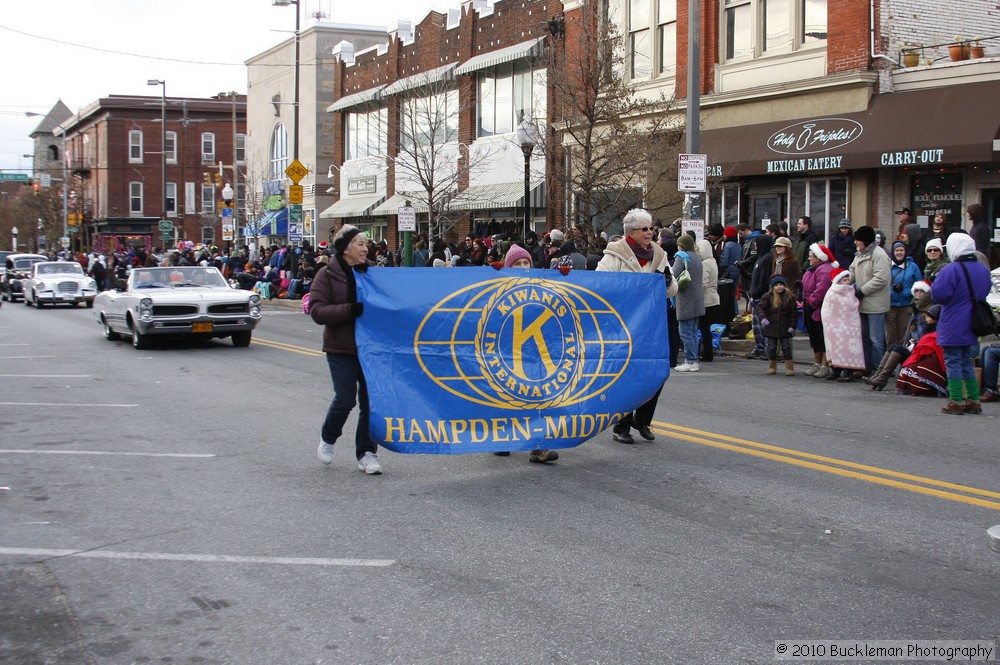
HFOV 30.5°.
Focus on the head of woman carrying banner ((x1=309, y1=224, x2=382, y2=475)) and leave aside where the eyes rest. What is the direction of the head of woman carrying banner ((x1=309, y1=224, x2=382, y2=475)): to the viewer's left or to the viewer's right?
to the viewer's right

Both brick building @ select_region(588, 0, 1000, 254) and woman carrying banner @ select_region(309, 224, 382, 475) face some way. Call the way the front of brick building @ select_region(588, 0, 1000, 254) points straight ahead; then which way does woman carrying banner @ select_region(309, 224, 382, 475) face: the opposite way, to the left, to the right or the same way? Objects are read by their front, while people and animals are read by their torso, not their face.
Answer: to the left

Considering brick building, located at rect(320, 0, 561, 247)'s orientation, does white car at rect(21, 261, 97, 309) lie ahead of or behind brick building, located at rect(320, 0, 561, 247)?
ahead

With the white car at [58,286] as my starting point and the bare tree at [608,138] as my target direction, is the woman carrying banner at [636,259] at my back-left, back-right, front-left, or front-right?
front-right

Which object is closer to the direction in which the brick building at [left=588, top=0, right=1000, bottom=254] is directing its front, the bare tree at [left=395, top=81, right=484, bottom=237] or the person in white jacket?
the person in white jacket

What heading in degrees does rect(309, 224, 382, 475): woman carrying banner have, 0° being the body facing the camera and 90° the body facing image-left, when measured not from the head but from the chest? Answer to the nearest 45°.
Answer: approximately 315°

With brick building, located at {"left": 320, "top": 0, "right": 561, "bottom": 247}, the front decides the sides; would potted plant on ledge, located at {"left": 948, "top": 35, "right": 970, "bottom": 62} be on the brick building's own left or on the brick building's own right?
on the brick building's own left

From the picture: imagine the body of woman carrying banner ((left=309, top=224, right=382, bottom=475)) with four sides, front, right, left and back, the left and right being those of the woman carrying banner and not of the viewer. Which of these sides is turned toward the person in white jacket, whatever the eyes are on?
left

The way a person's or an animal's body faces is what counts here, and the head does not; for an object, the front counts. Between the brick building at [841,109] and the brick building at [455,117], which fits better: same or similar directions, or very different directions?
same or similar directions

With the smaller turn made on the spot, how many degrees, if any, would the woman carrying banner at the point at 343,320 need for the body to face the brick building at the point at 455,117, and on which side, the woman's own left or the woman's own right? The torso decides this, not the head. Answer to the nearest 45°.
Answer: approximately 135° to the woman's own left

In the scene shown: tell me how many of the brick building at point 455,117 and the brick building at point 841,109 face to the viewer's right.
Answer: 0

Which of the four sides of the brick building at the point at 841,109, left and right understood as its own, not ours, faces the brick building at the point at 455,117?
right

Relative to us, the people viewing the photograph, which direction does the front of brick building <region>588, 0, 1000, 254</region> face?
facing the viewer and to the left of the viewer

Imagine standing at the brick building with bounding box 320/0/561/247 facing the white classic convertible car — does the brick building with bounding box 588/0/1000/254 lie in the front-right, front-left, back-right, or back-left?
front-left

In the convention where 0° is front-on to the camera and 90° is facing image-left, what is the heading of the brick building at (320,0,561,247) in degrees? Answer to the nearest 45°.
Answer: approximately 45°

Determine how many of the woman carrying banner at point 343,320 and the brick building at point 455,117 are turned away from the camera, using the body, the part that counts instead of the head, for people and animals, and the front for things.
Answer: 0
